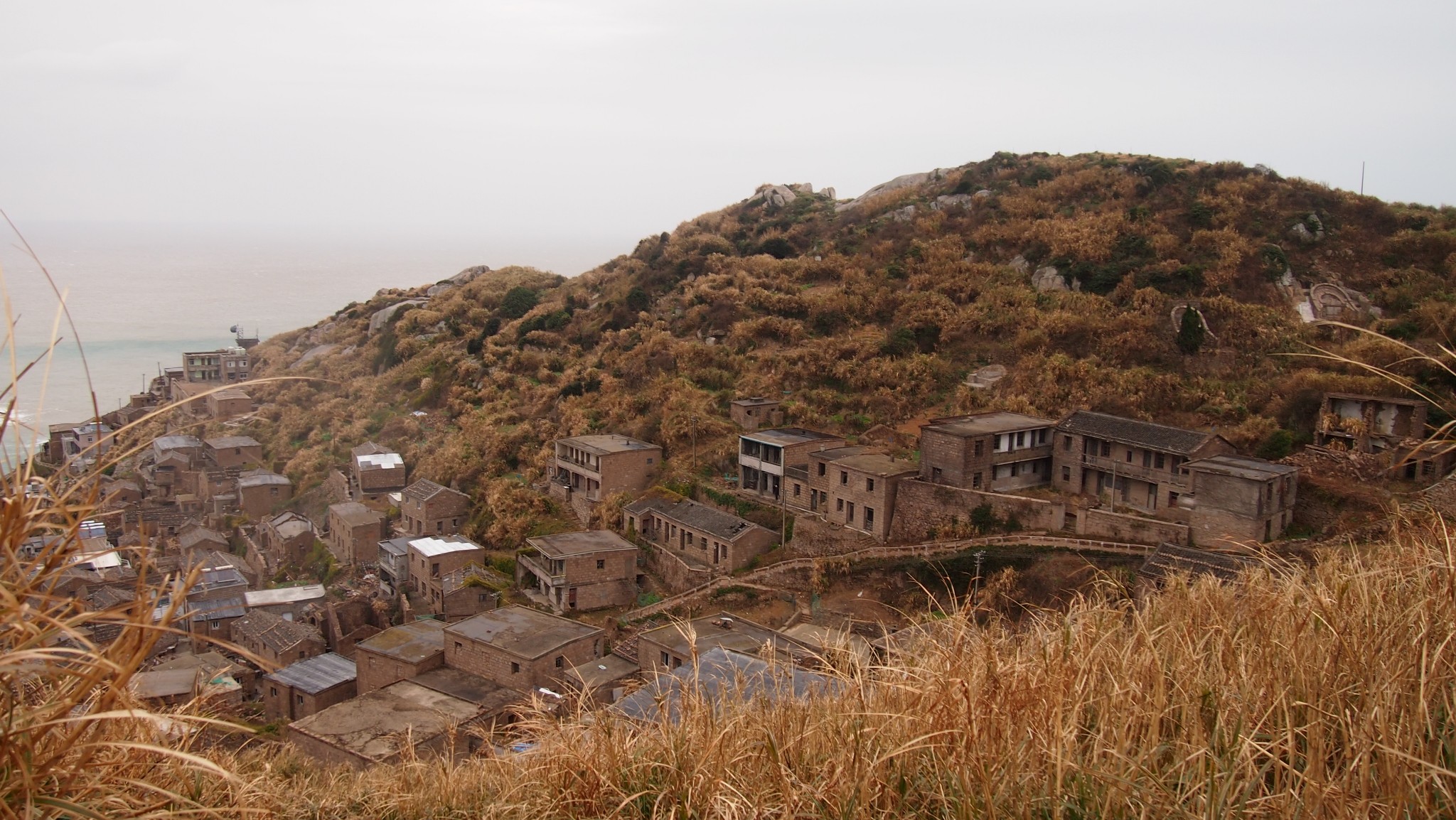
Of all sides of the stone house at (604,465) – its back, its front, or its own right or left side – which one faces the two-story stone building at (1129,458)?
left

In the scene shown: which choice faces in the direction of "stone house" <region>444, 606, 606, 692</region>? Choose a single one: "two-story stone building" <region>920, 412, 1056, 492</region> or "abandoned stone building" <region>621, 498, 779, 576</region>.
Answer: the abandoned stone building

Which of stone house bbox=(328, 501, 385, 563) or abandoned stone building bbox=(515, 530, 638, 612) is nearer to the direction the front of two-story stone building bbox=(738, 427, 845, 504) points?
the abandoned stone building

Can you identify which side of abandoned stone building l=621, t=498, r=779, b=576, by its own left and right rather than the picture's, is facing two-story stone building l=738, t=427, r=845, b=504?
back

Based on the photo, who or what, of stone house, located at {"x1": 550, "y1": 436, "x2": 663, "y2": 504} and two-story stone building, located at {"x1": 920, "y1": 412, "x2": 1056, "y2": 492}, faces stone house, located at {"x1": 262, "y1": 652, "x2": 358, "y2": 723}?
stone house, located at {"x1": 550, "y1": 436, "x2": 663, "y2": 504}

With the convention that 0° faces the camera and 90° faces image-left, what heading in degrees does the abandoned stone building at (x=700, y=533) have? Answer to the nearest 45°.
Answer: approximately 45°
